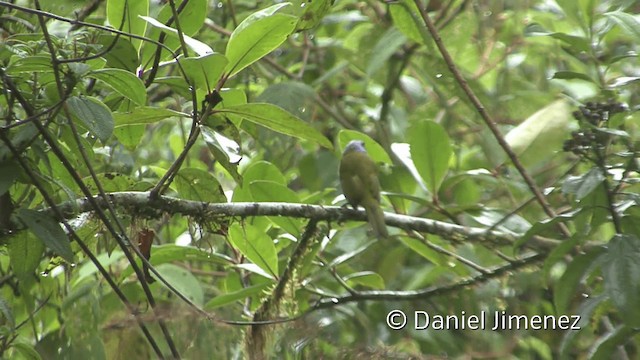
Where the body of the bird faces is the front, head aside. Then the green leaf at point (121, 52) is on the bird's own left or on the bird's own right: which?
on the bird's own left

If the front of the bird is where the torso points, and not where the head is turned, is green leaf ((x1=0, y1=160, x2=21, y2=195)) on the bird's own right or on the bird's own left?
on the bird's own left

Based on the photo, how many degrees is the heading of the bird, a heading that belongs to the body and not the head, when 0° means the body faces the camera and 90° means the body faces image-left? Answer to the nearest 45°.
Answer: approximately 135°

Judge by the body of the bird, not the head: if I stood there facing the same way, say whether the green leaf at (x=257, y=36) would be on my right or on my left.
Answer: on my left

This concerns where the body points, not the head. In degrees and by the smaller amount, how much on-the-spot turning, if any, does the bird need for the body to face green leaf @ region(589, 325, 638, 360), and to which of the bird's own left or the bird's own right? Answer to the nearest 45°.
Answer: approximately 180°
